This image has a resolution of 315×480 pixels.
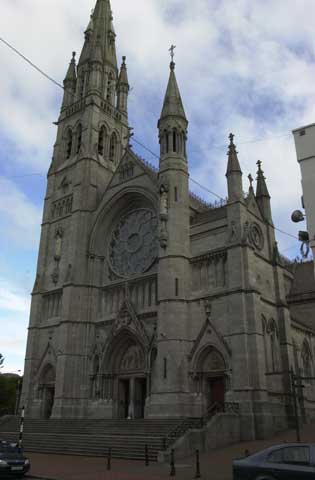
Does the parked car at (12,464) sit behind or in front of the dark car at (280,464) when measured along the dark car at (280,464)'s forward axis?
behind

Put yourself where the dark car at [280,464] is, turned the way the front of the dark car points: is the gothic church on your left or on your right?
on your left

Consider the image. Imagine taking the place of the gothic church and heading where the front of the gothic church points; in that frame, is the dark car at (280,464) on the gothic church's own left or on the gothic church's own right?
on the gothic church's own left

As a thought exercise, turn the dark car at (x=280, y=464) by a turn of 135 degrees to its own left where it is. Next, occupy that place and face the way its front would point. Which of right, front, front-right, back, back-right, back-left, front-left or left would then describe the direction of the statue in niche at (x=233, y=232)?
front-right

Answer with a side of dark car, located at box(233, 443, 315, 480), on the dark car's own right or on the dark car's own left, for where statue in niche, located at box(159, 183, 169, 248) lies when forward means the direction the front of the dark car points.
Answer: on the dark car's own left

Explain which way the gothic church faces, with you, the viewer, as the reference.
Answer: facing the viewer and to the left of the viewer

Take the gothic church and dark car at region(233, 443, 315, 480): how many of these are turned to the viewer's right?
1

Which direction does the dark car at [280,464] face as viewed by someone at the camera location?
facing to the right of the viewer
